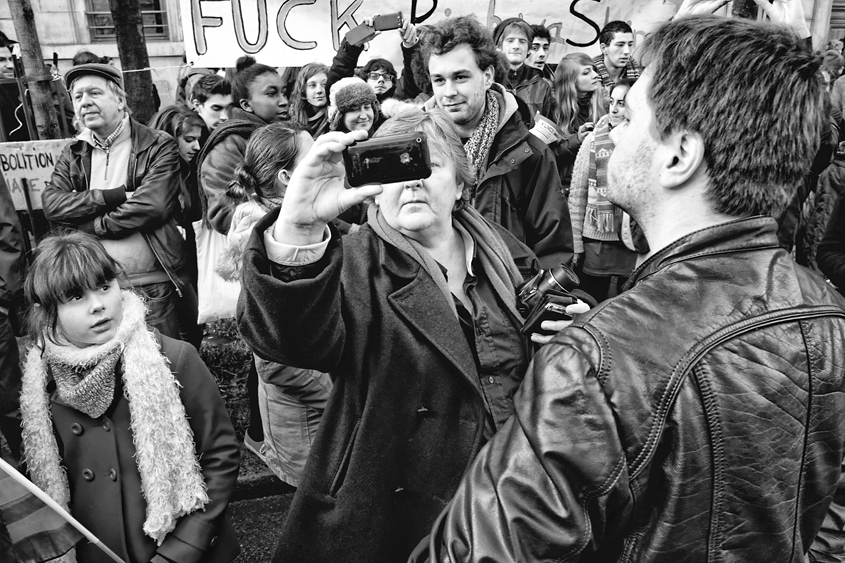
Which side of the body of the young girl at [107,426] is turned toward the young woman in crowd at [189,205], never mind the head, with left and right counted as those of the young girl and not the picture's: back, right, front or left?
back

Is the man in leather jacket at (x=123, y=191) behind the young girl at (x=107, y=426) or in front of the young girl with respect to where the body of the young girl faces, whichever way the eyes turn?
behind

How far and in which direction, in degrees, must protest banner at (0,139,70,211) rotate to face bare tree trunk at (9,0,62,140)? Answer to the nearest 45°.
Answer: approximately 180°

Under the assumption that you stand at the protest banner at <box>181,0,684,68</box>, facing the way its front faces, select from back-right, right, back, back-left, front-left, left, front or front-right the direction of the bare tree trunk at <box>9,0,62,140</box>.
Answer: right

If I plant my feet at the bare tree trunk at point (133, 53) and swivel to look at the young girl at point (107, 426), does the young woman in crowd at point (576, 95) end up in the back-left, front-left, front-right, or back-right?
front-left

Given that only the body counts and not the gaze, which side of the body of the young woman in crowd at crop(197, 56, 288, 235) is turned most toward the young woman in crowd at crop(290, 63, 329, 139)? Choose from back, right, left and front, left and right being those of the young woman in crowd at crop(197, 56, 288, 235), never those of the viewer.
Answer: left

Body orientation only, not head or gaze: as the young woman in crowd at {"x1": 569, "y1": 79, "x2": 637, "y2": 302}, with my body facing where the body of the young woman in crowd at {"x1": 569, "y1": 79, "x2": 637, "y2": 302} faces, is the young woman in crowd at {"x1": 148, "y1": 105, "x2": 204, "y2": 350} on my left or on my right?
on my right
